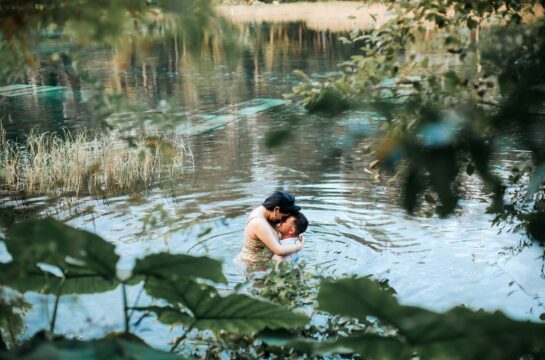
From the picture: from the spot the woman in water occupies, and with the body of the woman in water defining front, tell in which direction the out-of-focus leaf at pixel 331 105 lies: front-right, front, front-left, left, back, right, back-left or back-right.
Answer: right

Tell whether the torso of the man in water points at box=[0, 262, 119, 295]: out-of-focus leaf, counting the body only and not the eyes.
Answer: no

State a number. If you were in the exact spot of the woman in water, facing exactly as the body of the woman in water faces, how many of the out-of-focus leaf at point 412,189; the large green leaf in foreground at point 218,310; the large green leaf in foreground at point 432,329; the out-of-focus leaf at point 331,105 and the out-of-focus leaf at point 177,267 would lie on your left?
0

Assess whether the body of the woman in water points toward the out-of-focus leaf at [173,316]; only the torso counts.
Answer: no

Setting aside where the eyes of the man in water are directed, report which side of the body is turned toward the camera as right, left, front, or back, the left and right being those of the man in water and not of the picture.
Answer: left

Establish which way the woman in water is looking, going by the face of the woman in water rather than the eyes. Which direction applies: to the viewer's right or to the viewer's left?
to the viewer's right

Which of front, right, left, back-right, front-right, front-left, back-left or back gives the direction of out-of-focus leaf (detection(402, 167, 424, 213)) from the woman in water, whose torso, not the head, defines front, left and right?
right

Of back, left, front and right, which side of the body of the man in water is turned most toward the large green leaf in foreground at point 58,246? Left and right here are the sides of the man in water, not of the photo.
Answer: left

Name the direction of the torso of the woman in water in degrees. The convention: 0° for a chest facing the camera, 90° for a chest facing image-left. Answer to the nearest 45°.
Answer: approximately 270°

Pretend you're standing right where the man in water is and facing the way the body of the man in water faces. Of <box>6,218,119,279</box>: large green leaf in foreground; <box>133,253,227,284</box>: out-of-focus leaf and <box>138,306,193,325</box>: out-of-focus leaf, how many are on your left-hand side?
3

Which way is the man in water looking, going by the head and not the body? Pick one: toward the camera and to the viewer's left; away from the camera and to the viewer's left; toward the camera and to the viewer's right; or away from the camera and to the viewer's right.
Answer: toward the camera and to the viewer's left

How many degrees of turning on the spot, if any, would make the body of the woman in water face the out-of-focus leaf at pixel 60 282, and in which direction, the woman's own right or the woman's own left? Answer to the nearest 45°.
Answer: approximately 90° to the woman's own right
